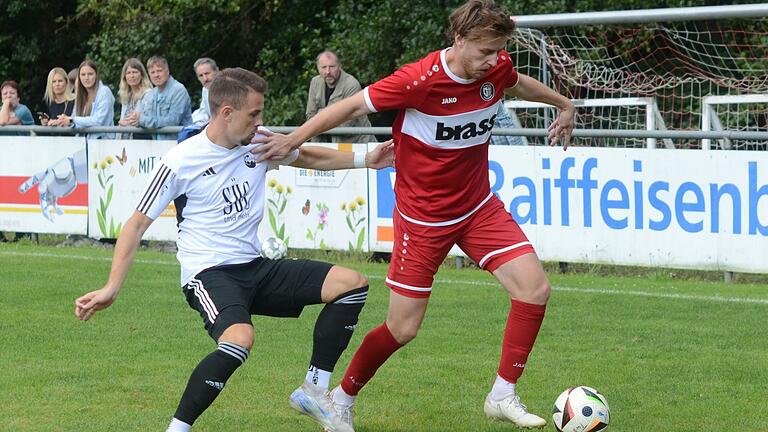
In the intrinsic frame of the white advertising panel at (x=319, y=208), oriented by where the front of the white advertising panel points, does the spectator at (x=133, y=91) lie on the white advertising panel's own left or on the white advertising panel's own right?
on the white advertising panel's own right

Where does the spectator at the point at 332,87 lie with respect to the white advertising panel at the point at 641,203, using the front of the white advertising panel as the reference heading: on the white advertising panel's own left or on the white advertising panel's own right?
on the white advertising panel's own right

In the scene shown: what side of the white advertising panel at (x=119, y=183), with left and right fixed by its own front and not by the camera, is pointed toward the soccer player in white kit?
front

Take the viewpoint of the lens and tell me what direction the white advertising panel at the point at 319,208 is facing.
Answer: facing the viewer

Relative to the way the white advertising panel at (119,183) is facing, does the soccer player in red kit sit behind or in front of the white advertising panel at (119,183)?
in front

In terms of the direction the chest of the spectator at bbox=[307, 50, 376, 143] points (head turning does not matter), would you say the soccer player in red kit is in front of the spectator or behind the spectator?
in front

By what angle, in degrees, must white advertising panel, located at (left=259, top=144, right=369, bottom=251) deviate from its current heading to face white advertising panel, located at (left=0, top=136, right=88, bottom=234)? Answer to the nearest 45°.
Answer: approximately 135° to its right

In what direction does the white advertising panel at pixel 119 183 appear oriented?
toward the camera

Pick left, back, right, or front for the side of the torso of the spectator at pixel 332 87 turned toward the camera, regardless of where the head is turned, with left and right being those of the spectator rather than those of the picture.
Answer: front

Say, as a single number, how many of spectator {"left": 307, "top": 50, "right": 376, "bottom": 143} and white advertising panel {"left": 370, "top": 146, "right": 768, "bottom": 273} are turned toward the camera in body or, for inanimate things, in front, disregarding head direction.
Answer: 2

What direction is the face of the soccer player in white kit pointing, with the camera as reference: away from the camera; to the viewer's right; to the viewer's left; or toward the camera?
to the viewer's right

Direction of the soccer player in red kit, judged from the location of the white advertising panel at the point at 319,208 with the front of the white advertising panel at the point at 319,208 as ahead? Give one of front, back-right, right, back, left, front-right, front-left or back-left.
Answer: front
